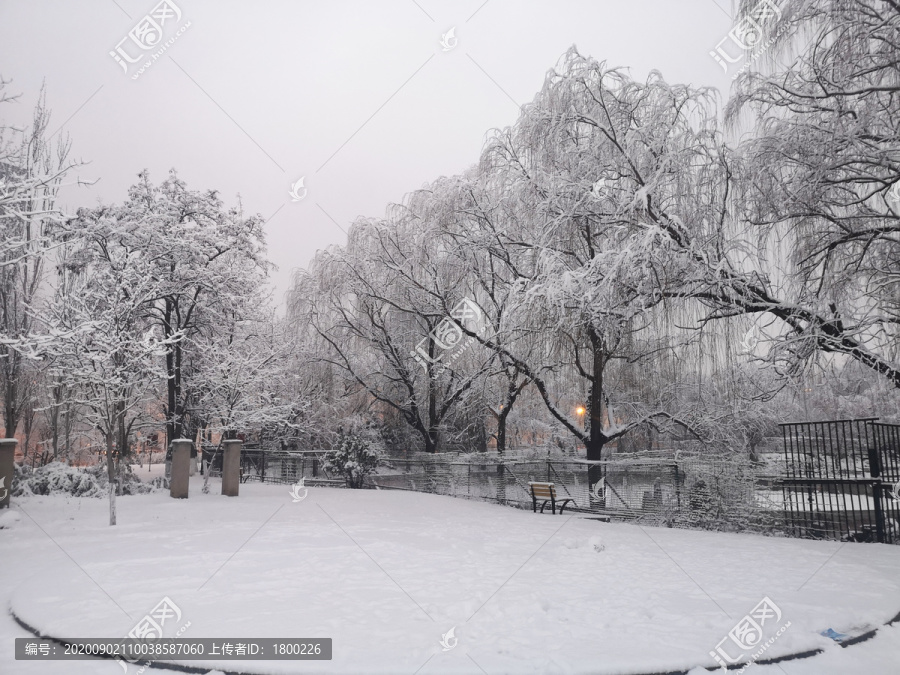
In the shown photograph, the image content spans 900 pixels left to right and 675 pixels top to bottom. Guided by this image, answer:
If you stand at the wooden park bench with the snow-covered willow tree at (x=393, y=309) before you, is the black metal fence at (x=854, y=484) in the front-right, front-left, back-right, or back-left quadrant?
back-right

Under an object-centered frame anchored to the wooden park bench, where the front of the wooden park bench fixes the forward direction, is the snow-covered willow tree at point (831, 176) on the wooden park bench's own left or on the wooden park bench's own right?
on the wooden park bench's own right
